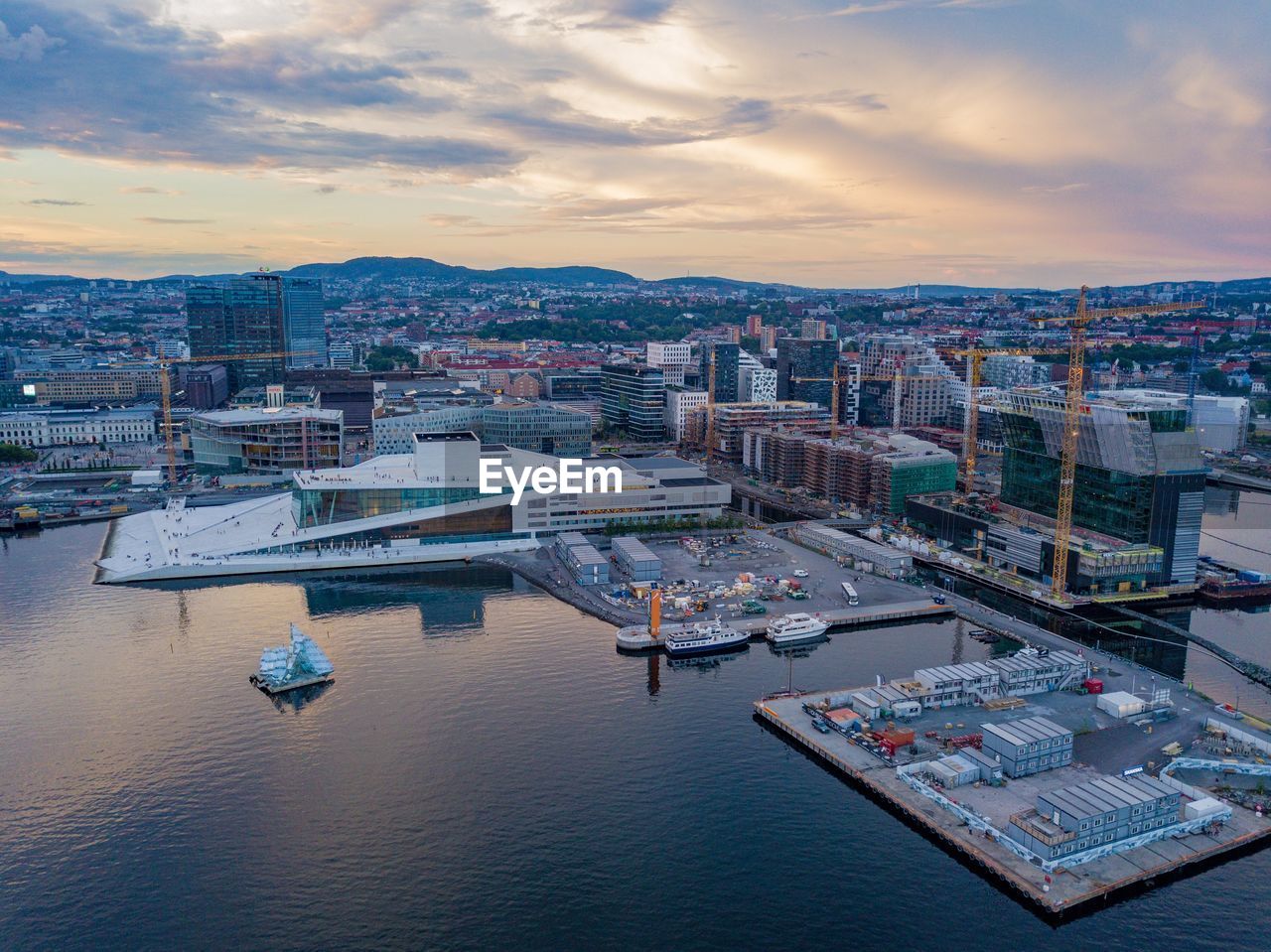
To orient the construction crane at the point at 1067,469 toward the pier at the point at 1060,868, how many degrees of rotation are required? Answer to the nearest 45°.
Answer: approximately 90° to its right

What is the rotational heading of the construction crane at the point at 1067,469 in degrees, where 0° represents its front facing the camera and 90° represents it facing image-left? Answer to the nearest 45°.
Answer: approximately 270°

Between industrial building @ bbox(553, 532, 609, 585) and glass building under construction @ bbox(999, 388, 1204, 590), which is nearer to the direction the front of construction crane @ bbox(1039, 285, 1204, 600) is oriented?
the glass building under construction

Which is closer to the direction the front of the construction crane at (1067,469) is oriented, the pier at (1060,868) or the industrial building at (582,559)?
the pier

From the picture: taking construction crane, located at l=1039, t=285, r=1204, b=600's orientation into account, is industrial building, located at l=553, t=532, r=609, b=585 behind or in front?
behind

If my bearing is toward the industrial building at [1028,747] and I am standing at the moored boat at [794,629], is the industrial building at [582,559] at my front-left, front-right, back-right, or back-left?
back-right

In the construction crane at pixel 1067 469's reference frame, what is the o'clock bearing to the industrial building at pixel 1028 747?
The industrial building is roughly at 3 o'clock from the construction crane.

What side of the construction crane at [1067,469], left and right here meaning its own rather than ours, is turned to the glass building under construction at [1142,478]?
front
